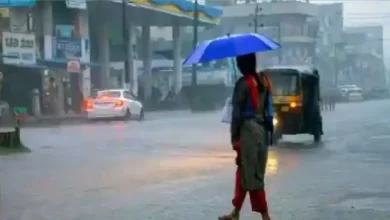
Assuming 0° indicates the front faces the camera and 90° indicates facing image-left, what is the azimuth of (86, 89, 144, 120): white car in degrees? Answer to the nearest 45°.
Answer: approximately 225°

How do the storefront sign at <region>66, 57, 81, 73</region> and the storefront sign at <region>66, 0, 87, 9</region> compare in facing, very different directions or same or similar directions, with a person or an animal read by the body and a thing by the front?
same or similar directions

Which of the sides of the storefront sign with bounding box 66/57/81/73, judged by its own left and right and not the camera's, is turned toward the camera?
front

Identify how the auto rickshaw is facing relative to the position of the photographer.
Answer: facing the viewer and to the left of the viewer

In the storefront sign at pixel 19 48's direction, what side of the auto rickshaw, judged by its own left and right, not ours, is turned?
right

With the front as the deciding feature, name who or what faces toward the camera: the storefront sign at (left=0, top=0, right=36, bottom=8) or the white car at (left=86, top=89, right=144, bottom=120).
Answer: the storefront sign

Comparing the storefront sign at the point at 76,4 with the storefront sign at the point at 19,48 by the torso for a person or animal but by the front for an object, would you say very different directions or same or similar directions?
same or similar directions

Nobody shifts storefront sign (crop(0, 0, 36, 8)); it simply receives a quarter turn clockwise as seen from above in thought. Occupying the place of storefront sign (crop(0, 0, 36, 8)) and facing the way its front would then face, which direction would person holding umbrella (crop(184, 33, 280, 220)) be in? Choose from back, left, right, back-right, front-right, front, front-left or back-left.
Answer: left

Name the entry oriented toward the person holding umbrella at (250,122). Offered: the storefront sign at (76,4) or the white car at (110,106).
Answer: the storefront sign
